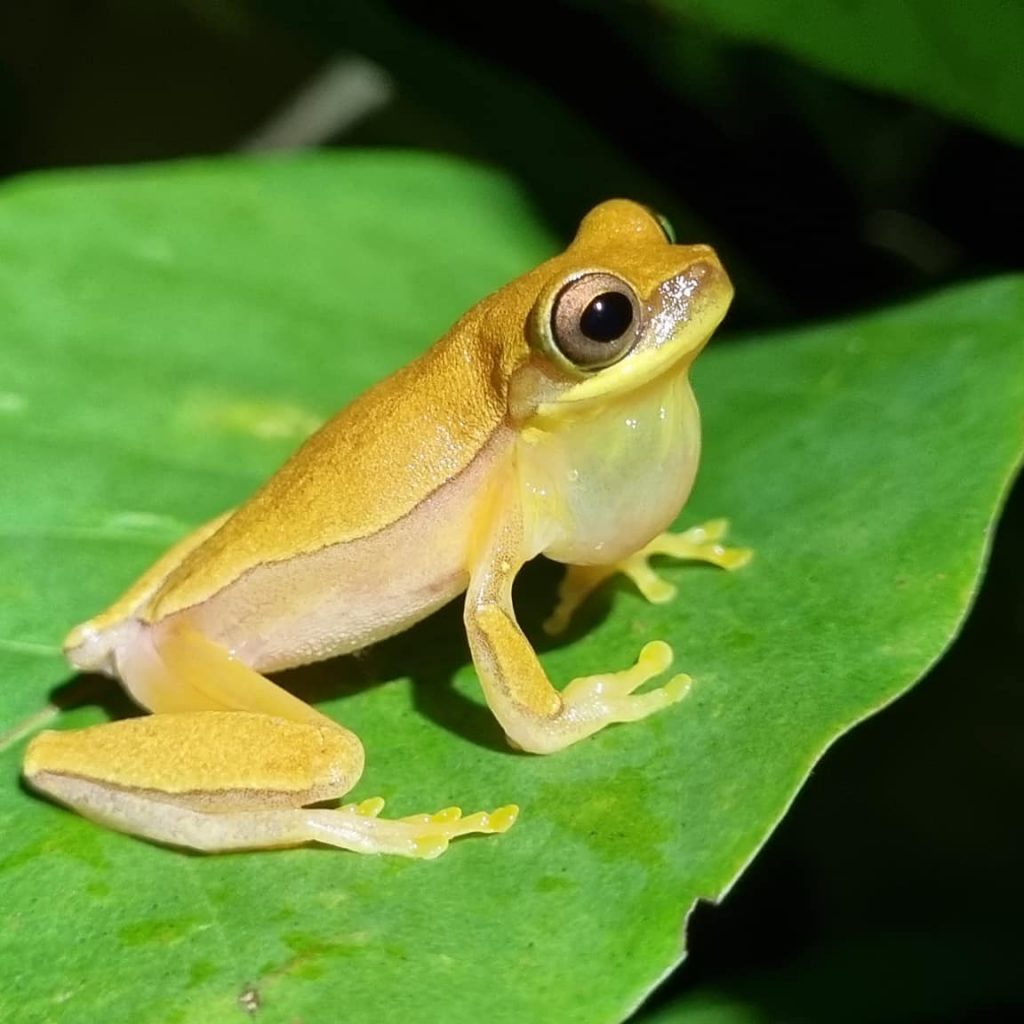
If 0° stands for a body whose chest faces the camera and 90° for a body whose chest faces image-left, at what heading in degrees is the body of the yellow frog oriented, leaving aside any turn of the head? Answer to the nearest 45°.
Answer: approximately 270°

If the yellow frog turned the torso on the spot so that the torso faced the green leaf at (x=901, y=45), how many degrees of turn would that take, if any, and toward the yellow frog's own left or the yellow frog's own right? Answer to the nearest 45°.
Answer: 0° — it already faces it
